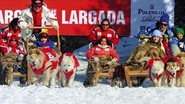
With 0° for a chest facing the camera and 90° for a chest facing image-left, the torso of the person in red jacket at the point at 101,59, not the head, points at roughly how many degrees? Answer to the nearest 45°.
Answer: approximately 0°

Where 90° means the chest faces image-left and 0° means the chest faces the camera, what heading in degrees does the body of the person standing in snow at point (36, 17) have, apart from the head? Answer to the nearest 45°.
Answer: approximately 0°

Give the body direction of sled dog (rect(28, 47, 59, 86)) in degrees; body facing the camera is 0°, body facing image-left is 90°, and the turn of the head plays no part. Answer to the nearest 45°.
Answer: approximately 45°

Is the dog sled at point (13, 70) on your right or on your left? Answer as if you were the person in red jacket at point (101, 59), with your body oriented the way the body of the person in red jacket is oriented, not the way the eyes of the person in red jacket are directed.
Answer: on your right

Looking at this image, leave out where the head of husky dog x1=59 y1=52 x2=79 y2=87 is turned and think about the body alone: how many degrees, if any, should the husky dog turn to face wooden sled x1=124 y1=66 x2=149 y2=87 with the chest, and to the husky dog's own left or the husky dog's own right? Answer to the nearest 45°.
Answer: approximately 90° to the husky dog's own left
